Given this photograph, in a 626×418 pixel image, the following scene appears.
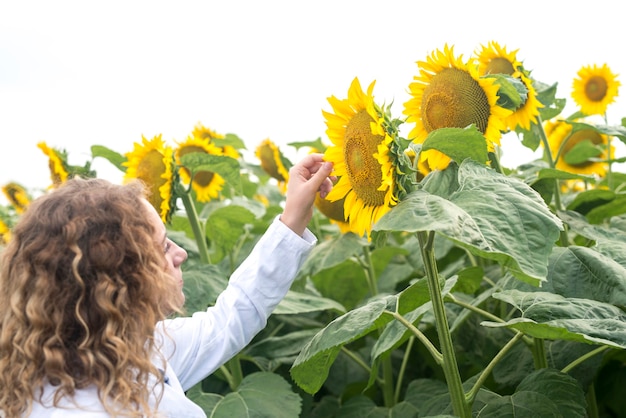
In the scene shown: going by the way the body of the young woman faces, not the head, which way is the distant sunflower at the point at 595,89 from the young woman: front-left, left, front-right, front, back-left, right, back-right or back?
front

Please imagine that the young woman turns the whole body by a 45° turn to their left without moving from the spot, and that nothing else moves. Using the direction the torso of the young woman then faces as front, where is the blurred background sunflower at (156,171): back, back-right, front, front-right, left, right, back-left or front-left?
front

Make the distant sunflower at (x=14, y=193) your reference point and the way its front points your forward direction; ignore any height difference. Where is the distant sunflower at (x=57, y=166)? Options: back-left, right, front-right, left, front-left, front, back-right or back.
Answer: front-left

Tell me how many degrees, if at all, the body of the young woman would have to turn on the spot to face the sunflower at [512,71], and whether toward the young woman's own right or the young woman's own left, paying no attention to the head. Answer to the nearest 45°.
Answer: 0° — they already face it

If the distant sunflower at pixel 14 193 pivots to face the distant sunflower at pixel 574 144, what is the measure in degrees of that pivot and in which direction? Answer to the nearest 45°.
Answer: approximately 90° to its left

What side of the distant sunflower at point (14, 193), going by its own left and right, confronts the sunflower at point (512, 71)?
left

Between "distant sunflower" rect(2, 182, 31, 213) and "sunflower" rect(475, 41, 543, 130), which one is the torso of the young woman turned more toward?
the sunflower

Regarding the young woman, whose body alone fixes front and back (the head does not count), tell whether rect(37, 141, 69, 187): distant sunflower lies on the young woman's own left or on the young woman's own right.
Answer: on the young woman's own left

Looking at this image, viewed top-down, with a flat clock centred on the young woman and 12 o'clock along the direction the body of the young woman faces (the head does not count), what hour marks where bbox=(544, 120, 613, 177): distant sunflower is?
The distant sunflower is roughly at 12 o'clock from the young woman.

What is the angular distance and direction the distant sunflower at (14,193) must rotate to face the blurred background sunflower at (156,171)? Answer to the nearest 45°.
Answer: approximately 45° to its left

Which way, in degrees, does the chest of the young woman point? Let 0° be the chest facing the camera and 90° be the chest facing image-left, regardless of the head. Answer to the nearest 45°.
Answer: approximately 225°

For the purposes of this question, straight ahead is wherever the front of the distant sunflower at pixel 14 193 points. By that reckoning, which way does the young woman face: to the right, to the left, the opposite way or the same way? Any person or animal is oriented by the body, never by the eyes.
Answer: the opposite way

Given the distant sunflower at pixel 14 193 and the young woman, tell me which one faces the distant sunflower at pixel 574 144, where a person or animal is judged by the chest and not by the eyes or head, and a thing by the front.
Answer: the young woman

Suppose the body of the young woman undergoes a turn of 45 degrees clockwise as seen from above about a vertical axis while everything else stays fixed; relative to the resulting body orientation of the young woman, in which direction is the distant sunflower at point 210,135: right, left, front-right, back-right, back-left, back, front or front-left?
left

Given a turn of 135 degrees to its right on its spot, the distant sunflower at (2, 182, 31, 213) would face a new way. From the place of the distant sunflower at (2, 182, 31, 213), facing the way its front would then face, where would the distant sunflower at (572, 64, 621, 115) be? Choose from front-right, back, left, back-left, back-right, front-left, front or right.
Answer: back-right

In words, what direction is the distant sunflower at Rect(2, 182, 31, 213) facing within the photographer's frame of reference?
facing the viewer and to the left of the viewer

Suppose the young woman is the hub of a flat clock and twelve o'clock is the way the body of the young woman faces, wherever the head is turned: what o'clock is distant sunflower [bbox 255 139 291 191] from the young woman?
The distant sunflower is roughly at 11 o'clock from the young woman.
